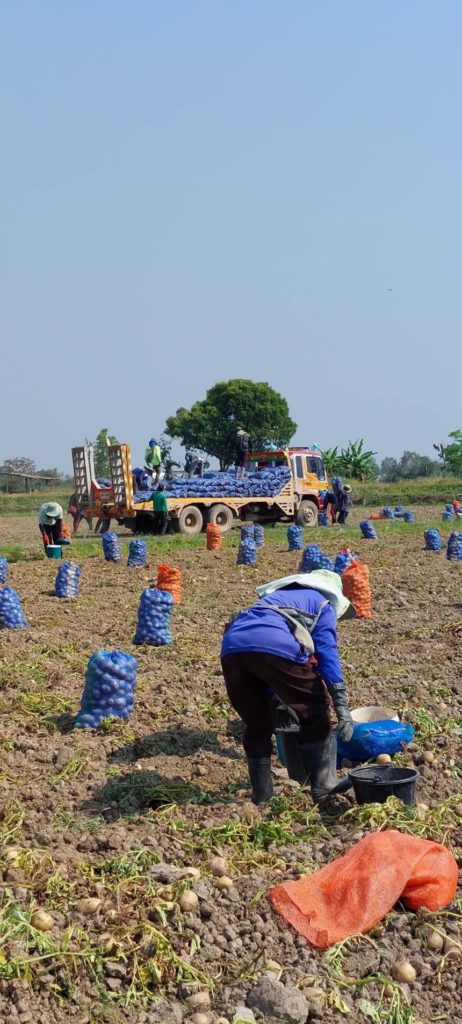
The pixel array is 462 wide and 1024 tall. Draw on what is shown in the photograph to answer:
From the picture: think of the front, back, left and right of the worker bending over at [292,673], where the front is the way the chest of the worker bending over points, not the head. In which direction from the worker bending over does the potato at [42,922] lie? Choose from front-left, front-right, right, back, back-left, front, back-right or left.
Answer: back

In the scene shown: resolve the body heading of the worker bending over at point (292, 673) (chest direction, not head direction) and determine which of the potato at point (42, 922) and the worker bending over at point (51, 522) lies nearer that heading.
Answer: the worker bending over

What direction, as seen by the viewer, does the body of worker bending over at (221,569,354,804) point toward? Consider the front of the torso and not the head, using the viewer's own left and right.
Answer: facing away from the viewer and to the right of the viewer

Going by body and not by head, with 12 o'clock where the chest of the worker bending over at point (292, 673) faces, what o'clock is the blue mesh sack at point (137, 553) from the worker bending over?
The blue mesh sack is roughly at 10 o'clock from the worker bending over.

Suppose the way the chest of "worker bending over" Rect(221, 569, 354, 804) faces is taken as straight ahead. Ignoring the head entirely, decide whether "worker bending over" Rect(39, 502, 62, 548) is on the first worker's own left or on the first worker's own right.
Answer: on the first worker's own left

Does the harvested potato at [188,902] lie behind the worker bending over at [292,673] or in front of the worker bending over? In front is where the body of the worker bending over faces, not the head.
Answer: behind

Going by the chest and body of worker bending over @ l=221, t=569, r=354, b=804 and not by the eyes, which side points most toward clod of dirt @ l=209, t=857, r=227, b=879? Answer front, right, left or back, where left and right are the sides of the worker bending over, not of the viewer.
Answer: back

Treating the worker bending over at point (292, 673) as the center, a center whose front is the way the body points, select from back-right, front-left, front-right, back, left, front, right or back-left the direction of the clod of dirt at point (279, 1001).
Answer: back-right

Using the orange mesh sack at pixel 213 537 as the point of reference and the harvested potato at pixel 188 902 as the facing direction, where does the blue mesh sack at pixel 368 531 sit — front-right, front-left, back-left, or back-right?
back-left

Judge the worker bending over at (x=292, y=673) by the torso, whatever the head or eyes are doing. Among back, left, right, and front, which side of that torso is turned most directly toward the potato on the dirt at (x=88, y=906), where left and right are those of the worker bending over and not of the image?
back

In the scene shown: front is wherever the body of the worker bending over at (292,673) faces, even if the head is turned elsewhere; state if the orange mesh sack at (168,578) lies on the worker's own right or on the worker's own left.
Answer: on the worker's own left

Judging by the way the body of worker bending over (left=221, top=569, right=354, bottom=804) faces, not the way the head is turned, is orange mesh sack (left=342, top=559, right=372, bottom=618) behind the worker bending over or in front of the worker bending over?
in front

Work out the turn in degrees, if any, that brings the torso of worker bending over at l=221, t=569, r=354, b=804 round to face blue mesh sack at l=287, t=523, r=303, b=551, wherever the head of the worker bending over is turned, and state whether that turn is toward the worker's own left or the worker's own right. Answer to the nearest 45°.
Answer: approximately 45° to the worker's own left

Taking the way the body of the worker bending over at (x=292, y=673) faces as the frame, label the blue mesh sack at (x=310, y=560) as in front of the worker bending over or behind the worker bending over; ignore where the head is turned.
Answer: in front

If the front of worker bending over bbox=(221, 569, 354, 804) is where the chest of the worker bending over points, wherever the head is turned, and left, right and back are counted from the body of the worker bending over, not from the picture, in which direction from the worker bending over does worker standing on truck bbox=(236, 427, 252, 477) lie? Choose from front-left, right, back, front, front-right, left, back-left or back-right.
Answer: front-left

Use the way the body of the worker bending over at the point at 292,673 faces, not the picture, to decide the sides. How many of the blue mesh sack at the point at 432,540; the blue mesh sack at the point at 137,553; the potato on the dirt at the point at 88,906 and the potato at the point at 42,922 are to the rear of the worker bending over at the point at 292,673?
2
